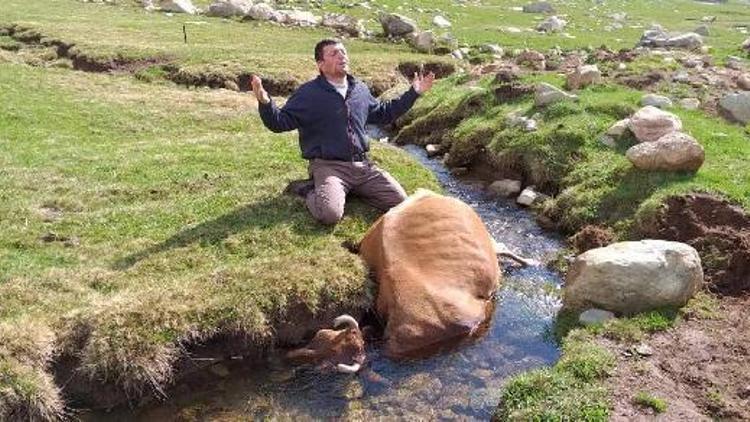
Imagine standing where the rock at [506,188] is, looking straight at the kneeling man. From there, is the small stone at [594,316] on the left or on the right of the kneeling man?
left

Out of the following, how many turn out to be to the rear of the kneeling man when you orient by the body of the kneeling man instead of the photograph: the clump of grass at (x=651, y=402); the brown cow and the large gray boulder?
0

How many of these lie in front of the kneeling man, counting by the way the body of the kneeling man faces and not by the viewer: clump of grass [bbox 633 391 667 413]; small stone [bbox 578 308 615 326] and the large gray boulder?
3

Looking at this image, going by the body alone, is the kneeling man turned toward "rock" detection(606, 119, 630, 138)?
no

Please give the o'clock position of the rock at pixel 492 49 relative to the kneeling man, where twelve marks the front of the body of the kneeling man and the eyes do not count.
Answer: The rock is roughly at 8 o'clock from the kneeling man.

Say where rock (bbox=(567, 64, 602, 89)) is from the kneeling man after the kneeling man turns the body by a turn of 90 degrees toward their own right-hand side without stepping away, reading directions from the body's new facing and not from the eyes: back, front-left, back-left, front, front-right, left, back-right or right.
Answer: back

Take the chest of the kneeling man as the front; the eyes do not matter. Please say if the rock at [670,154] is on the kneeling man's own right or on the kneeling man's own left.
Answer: on the kneeling man's own left

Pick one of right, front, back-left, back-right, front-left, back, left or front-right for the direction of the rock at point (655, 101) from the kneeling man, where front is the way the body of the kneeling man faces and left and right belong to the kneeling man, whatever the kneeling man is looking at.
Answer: left

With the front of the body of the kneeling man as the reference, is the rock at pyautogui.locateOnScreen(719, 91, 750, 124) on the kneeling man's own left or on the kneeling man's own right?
on the kneeling man's own left

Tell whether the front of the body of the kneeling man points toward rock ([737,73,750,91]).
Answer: no

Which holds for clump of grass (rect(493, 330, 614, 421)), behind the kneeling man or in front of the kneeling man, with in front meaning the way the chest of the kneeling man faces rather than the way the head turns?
in front

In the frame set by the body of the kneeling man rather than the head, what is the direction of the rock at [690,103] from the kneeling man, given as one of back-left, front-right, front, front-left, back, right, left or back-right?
left

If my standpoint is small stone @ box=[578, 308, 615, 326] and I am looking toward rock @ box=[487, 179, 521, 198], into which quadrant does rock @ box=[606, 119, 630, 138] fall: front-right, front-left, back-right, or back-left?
front-right

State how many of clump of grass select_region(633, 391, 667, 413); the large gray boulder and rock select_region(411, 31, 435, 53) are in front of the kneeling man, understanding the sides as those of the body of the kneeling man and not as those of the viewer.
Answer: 2

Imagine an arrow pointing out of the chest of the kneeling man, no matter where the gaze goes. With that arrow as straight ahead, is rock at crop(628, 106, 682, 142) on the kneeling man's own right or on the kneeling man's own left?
on the kneeling man's own left

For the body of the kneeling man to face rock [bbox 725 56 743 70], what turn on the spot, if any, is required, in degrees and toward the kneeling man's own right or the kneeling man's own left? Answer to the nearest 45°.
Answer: approximately 90° to the kneeling man's own left

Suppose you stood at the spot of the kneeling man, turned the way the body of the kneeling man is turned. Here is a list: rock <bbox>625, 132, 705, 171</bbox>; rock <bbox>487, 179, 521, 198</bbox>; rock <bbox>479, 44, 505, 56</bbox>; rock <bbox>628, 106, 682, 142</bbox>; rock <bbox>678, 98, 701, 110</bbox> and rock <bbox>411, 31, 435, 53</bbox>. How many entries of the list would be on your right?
0

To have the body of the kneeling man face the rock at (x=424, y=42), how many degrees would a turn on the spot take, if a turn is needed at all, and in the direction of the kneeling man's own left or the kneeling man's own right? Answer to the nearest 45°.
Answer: approximately 135° to the kneeling man's own left

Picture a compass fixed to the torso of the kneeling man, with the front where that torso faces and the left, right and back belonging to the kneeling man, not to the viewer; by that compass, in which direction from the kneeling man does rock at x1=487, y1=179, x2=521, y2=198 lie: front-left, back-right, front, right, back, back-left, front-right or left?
left

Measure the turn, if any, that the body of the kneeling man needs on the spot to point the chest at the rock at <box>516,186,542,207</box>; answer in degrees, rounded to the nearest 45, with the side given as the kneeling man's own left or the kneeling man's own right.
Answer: approximately 90° to the kneeling man's own left

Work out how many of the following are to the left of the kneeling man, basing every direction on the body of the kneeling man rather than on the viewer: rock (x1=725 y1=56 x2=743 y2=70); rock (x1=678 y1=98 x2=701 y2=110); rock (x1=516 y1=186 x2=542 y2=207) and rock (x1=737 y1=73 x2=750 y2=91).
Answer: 4
